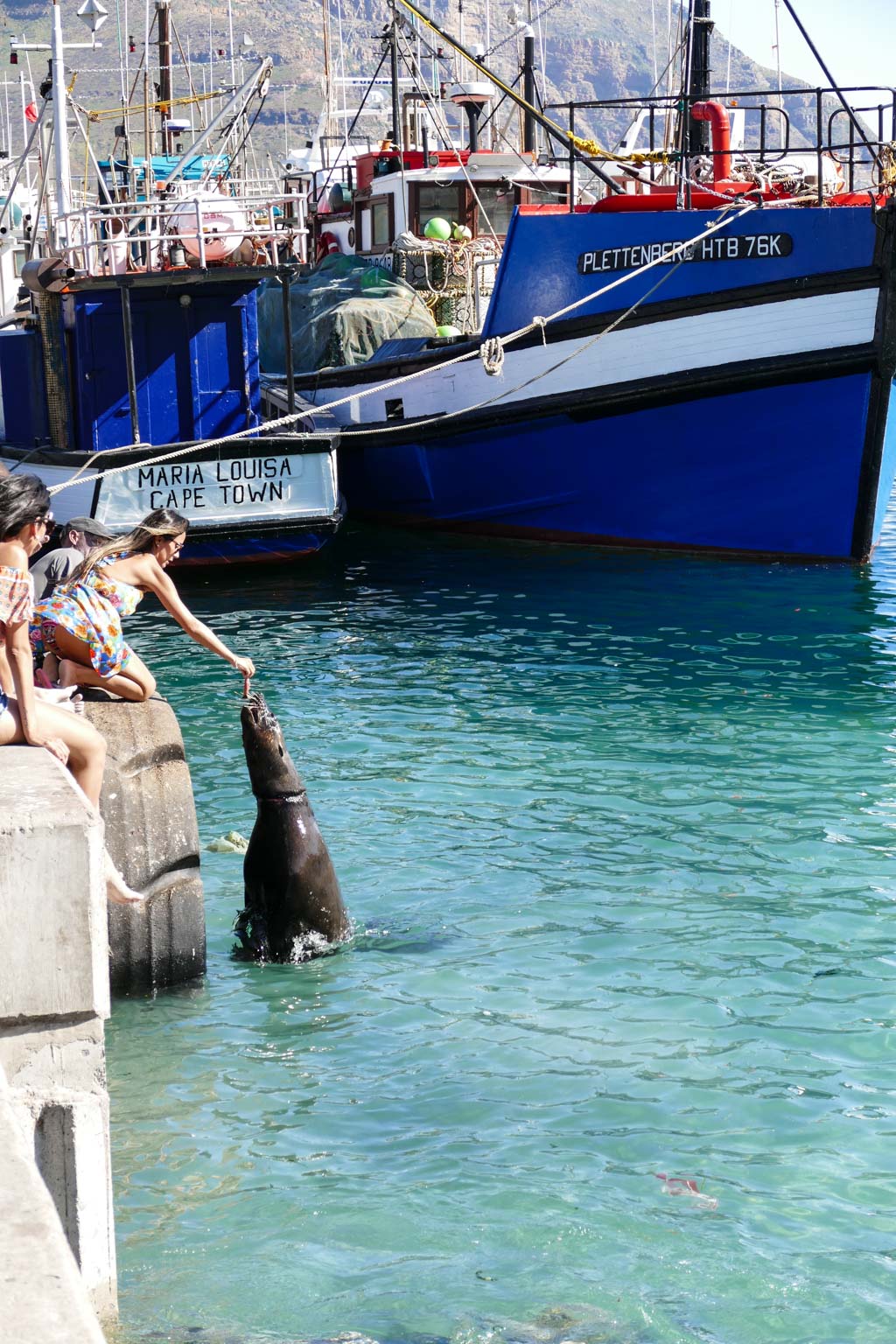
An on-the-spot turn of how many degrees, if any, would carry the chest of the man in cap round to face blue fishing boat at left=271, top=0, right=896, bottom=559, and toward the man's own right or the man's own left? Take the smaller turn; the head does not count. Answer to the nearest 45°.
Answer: approximately 45° to the man's own left

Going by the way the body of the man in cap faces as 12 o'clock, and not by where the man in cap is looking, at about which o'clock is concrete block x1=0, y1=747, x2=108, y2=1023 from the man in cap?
The concrete block is roughly at 3 o'clock from the man in cap.

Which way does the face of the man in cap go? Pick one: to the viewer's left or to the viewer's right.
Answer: to the viewer's right

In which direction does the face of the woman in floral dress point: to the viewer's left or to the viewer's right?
to the viewer's right

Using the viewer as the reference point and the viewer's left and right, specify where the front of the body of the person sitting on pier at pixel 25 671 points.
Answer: facing to the right of the viewer

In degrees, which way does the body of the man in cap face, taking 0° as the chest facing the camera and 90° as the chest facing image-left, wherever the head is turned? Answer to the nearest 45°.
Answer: approximately 270°

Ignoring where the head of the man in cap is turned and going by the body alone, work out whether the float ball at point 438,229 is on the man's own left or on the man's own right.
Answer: on the man's own left

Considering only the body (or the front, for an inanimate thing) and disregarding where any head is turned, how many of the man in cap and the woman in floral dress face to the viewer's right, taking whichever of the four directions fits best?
2

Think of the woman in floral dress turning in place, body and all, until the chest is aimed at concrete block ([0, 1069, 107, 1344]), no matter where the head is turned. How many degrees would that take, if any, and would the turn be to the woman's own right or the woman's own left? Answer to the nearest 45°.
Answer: approximately 90° to the woman's own right

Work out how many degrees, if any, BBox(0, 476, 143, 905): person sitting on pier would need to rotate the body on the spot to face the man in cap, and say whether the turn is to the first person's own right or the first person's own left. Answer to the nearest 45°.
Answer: approximately 90° to the first person's own left

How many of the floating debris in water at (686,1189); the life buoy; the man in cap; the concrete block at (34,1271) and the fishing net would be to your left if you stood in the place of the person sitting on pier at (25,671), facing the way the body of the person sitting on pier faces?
3

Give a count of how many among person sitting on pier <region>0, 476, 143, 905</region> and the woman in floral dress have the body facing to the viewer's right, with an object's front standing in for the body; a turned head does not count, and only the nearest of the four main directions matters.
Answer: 2

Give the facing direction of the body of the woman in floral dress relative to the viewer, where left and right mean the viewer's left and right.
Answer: facing to the right of the viewer

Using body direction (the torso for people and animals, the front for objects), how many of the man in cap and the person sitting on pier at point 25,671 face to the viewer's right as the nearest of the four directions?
2
